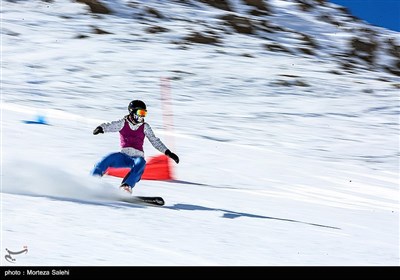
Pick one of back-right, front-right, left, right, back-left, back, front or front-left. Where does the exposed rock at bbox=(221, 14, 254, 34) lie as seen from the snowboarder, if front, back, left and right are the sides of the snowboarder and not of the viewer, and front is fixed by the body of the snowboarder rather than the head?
back-left

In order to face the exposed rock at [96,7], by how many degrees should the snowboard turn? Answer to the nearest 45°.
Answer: approximately 90° to its left

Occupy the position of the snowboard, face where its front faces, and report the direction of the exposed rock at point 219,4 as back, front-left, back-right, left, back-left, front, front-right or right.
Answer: left

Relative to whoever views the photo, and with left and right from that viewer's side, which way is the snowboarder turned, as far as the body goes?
facing the viewer and to the right of the viewer

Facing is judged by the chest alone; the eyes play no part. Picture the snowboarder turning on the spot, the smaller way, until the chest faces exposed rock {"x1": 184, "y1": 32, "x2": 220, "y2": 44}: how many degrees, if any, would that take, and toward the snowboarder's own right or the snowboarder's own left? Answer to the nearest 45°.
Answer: approximately 135° to the snowboarder's own left

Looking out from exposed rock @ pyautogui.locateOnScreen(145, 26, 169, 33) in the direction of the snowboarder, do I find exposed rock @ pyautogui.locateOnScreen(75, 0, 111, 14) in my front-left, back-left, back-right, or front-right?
back-right

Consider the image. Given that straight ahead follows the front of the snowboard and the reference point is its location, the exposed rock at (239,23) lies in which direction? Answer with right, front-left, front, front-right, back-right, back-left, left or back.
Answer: left

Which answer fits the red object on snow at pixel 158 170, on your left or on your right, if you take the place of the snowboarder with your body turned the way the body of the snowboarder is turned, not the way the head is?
on your left

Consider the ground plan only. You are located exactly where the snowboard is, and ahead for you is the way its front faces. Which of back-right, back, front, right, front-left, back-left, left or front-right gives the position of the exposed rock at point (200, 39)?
left

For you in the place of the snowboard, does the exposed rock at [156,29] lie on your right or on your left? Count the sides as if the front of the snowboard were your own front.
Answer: on your left

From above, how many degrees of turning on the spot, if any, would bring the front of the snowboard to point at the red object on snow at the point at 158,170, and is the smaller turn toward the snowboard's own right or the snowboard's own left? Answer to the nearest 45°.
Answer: approximately 90° to the snowboard's own left

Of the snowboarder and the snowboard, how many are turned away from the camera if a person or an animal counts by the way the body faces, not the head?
0

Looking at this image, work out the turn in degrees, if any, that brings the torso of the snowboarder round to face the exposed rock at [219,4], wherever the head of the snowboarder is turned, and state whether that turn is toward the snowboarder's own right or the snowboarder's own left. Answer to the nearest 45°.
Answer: approximately 135° to the snowboarder's own left

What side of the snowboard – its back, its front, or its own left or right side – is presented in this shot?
right
